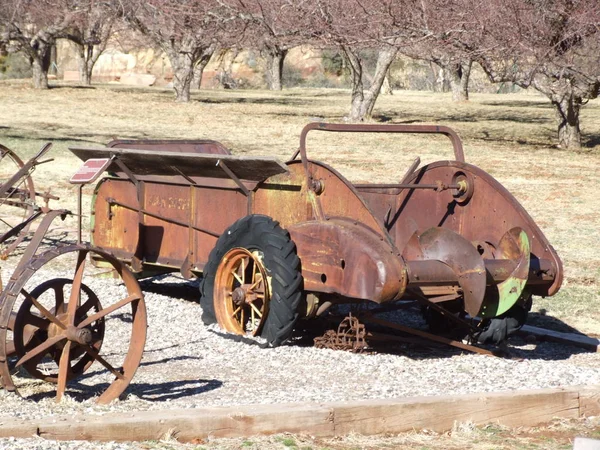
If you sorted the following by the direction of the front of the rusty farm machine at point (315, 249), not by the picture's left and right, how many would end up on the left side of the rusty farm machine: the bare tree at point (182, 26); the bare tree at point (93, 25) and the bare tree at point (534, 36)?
0

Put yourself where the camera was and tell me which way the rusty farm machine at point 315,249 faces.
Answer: facing away from the viewer and to the left of the viewer

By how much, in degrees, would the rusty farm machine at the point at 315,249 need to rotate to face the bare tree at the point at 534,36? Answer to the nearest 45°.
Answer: approximately 45° to its right

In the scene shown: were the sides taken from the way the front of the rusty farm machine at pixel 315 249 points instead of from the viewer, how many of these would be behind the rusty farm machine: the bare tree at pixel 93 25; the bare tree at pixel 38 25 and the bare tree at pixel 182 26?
0

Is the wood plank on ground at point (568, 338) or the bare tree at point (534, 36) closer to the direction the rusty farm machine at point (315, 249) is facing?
the bare tree

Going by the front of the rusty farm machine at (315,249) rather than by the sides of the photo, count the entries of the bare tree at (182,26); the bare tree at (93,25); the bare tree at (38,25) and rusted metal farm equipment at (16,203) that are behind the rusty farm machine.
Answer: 0

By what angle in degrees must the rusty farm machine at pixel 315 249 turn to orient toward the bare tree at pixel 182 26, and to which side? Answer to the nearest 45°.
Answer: approximately 45° to its right

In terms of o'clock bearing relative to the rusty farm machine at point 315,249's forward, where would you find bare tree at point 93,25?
The bare tree is roughly at 1 o'clock from the rusty farm machine.

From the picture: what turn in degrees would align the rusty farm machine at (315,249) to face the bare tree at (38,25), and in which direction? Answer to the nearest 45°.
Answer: approximately 45° to its right

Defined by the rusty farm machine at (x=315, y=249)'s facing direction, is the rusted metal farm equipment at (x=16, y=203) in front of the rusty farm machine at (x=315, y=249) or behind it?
in front

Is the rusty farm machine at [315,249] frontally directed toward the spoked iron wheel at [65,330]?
no

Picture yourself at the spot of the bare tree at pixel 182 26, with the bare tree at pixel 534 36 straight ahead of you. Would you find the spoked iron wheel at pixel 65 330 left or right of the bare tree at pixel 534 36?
right
